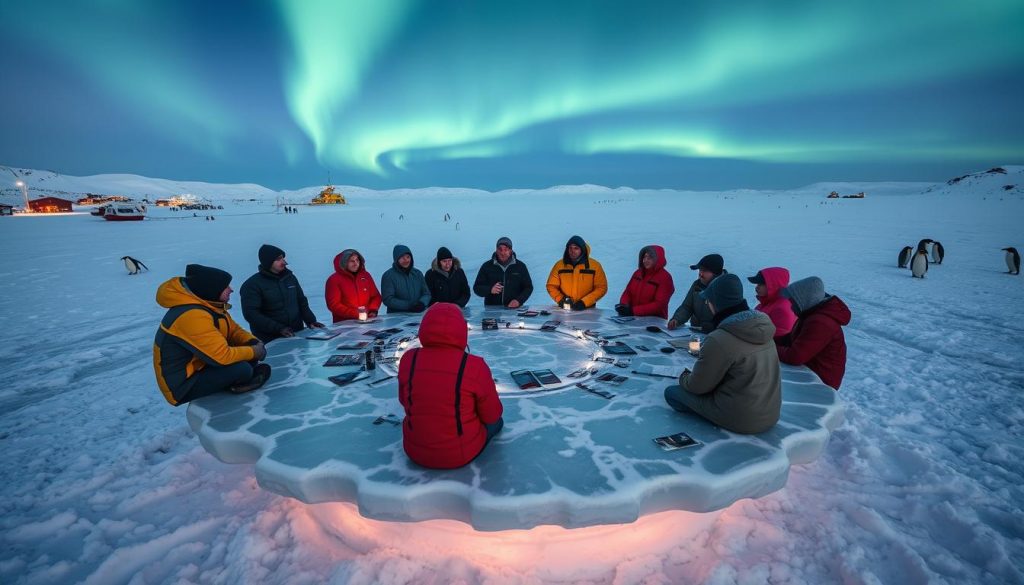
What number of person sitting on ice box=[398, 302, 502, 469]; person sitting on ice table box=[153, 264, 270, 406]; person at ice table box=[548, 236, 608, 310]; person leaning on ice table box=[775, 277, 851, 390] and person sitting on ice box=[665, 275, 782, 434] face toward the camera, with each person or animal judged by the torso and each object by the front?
1

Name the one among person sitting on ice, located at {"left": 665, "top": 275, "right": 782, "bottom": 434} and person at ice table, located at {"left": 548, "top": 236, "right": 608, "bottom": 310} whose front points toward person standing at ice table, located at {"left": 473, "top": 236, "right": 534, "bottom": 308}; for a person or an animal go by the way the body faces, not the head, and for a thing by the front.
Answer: person sitting on ice, located at {"left": 665, "top": 275, "right": 782, "bottom": 434}

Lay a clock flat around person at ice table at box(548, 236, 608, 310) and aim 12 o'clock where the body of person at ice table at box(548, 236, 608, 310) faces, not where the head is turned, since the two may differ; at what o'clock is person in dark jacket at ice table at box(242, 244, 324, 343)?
person in dark jacket at ice table at box(242, 244, 324, 343) is roughly at 2 o'clock from person at ice table at box(548, 236, 608, 310).

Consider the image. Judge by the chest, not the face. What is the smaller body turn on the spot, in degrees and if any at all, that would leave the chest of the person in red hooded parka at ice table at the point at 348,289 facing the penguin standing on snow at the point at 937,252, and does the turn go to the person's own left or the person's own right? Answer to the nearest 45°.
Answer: approximately 45° to the person's own left

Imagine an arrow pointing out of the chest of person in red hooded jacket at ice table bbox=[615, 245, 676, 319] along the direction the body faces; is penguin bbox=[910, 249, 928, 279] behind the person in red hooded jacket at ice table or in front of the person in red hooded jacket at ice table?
behind

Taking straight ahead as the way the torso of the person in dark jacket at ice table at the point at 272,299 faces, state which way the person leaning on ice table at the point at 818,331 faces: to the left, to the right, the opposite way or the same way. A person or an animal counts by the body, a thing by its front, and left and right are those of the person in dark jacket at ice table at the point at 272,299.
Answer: the opposite way

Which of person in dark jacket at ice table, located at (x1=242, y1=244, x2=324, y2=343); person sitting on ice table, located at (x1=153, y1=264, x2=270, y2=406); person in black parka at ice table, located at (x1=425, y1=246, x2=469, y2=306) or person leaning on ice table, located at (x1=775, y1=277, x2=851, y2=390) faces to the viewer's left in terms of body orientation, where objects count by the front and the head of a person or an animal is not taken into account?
person leaning on ice table, located at (x1=775, y1=277, x2=851, y2=390)

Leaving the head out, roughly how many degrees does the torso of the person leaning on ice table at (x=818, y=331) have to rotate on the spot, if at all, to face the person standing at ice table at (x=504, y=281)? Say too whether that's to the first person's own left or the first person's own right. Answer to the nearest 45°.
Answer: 0° — they already face them

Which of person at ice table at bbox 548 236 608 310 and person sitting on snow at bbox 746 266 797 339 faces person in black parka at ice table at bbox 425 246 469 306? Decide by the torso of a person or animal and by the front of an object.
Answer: person sitting on snow at bbox 746 266 797 339

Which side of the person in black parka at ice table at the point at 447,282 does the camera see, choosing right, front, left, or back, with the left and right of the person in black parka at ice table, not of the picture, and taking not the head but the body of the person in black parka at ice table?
front

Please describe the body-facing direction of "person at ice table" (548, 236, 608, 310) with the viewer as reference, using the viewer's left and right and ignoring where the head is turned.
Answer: facing the viewer

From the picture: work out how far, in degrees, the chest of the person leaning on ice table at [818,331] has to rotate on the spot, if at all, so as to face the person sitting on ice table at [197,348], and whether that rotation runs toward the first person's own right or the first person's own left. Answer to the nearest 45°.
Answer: approximately 45° to the first person's own left

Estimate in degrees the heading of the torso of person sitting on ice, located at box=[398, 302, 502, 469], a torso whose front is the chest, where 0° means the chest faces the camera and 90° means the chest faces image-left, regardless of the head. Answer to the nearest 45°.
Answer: approximately 180°

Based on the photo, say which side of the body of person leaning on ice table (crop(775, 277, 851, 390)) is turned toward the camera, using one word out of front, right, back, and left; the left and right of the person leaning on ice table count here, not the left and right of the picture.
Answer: left

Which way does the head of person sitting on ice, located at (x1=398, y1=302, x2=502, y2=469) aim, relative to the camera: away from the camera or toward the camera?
away from the camera

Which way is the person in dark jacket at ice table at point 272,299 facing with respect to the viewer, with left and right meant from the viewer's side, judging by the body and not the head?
facing the viewer and to the right of the viewer

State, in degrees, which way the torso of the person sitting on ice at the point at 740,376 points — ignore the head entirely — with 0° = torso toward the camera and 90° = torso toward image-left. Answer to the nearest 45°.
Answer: approximately 135°

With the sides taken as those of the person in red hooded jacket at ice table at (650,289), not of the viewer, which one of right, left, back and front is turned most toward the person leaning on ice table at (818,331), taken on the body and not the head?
left

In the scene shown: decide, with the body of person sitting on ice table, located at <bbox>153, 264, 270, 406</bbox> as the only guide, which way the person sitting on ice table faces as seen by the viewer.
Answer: to the viewer's right
